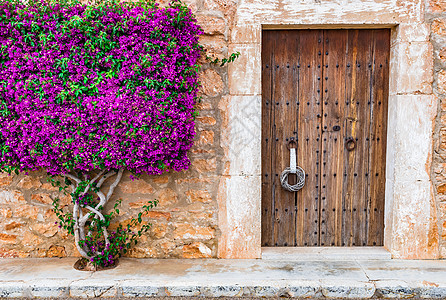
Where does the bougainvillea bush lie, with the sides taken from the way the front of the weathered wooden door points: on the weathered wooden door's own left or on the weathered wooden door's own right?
on the weathered wooden door's own right

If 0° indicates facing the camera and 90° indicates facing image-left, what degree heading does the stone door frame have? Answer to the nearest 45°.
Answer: approximately 0°

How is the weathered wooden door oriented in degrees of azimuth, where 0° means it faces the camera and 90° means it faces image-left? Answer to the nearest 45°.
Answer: approximately 0°
